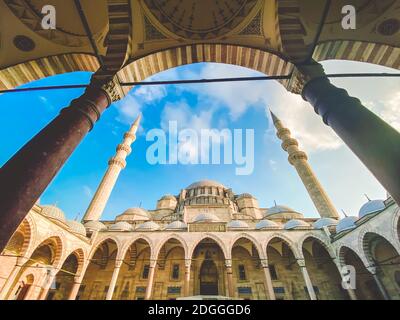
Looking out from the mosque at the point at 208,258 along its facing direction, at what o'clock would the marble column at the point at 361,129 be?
The marble column is roughly at 12 o'clock from the mosque.

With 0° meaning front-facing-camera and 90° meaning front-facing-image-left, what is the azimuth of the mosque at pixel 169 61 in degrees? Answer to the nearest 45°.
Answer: approximately 0°
